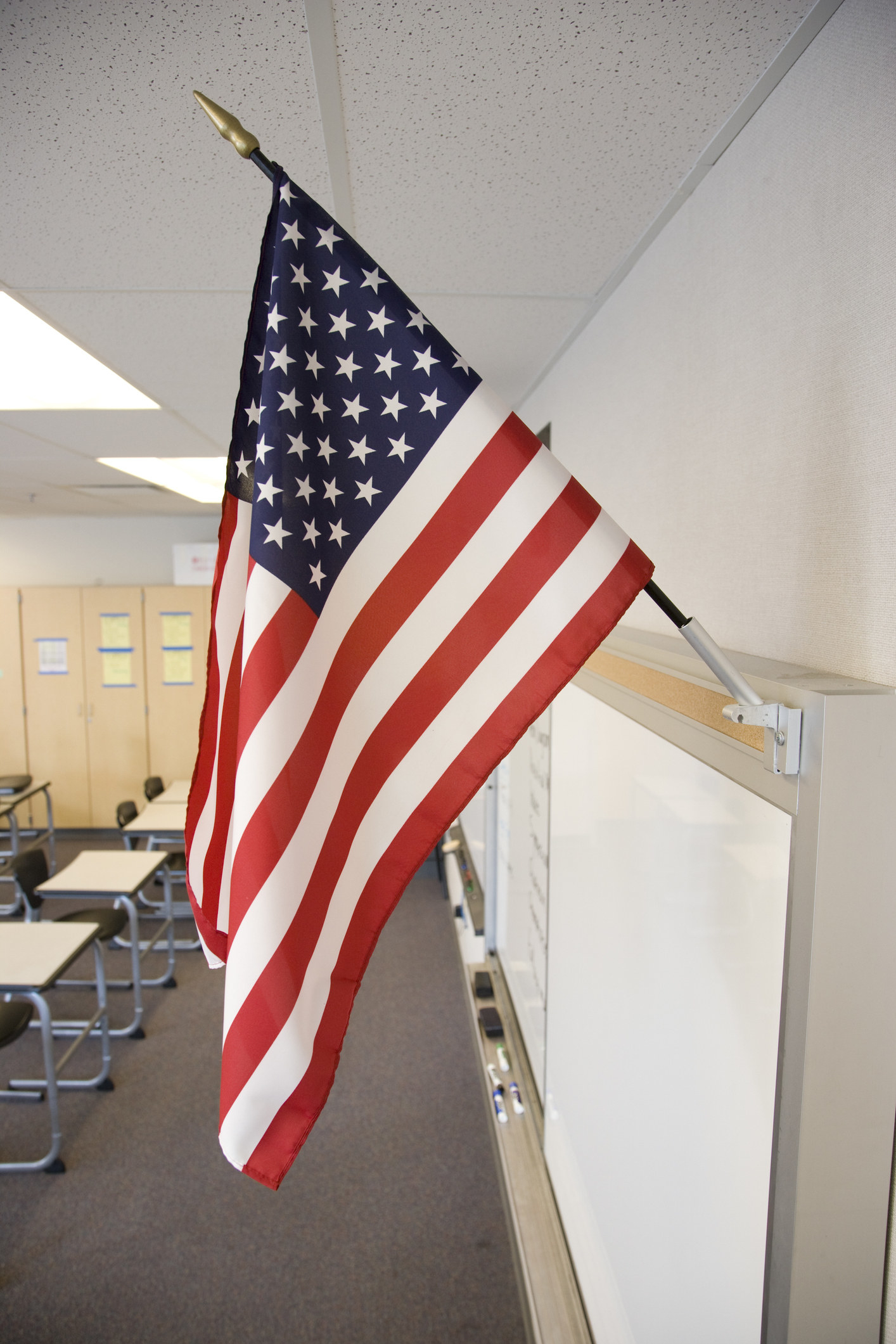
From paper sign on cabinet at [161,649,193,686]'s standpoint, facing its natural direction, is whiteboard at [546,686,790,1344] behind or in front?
in front

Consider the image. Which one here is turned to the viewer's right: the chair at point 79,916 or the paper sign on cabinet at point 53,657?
the chair

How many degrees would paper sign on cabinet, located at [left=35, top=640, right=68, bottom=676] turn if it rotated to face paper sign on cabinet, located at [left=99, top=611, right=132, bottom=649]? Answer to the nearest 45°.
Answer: approximately 45° to its left

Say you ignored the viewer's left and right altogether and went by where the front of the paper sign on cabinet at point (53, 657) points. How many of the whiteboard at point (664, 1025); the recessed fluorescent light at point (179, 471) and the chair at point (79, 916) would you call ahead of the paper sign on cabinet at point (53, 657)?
3

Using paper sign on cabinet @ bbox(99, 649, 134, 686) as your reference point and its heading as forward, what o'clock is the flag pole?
The flag pole is roughly at 12 o'clock from the paper sign on cabinet.

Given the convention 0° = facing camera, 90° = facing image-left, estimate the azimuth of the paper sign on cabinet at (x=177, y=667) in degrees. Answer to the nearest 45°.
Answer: approximately 0°

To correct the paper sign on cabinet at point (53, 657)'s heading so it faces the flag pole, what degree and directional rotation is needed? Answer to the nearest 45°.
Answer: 0° — it already faces it

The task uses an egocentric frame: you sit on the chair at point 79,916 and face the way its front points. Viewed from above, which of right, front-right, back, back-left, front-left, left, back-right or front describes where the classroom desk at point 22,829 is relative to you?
left

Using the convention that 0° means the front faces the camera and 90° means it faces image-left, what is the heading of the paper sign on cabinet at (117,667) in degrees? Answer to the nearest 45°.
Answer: approximately 0°

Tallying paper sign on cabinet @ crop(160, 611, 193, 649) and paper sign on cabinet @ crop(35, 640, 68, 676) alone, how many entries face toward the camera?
2

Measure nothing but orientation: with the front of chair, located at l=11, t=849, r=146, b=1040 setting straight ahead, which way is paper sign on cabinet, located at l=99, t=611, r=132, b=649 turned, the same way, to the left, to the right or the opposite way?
to the right
